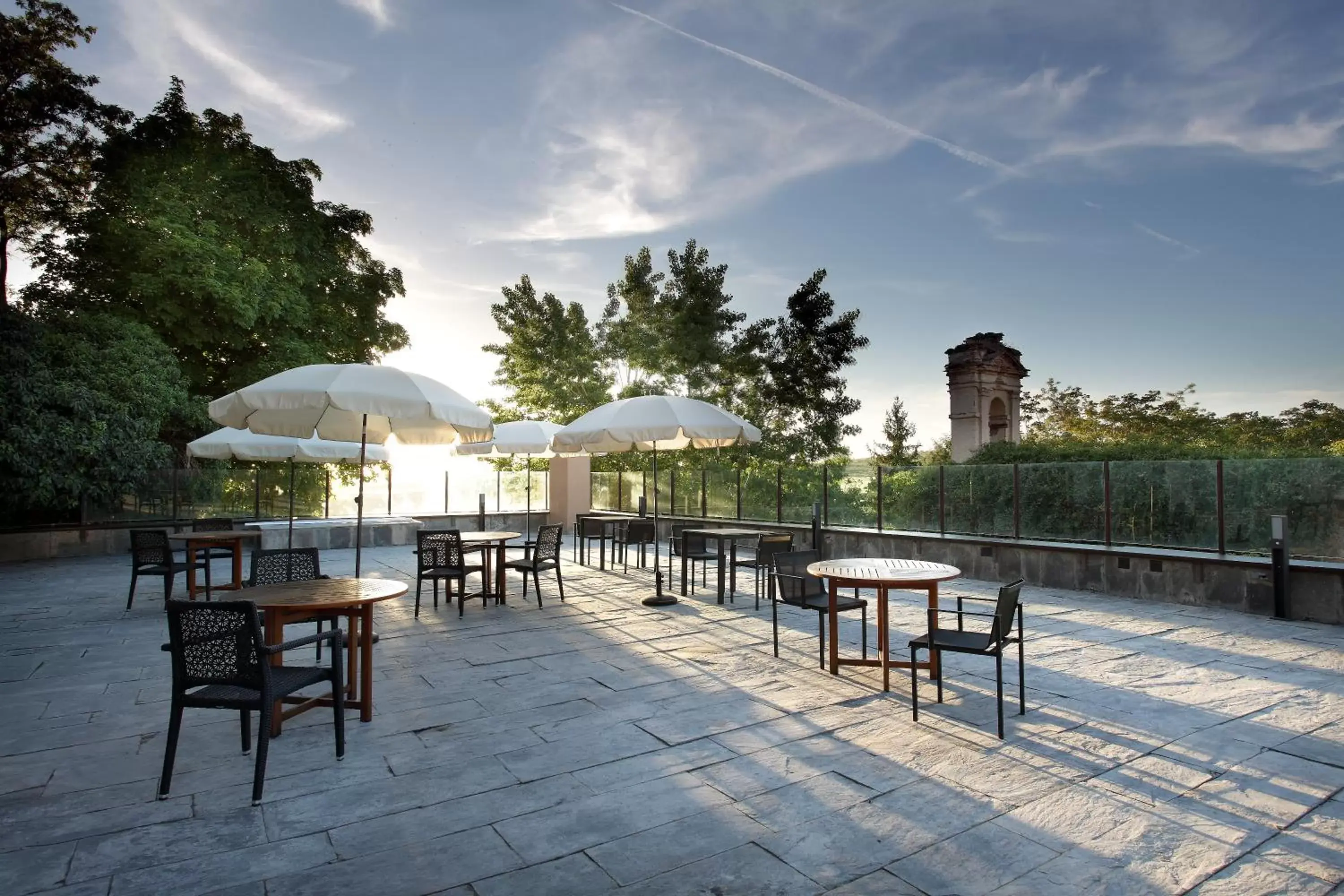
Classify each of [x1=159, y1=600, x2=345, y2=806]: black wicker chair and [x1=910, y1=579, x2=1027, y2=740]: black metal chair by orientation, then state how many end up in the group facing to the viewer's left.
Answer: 1

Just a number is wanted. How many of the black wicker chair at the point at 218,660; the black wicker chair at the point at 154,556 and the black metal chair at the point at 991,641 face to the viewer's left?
1

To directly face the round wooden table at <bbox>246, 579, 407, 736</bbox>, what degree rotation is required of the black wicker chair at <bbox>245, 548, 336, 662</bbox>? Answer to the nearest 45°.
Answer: approximately 45° to its right

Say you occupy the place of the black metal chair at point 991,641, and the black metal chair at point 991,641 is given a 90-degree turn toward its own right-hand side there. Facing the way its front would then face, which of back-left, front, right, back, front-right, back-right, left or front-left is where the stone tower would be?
front

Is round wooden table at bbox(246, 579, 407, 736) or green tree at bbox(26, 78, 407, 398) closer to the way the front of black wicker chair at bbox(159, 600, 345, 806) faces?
the round wooden table

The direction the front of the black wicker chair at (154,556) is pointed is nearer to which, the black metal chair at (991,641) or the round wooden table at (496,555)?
the round wooden table

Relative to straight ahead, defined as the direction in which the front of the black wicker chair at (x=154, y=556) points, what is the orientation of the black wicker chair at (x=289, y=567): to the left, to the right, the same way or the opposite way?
to the right

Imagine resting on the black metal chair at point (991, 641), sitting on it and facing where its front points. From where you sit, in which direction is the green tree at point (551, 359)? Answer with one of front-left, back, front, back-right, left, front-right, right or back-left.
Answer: front-right

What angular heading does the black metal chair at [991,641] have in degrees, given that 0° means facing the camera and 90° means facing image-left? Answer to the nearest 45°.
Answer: approximately 90°

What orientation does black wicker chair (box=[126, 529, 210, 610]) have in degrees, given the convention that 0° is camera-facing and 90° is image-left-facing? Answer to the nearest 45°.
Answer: approximately 225°

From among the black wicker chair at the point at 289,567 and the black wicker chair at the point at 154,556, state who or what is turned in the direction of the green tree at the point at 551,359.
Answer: the black wicker chair at the point at 154,556

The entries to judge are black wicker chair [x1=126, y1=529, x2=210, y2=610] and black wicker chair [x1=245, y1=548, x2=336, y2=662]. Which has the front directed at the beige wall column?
black wicker chair [x1=126, y1=529, x2=210, y2=610]
